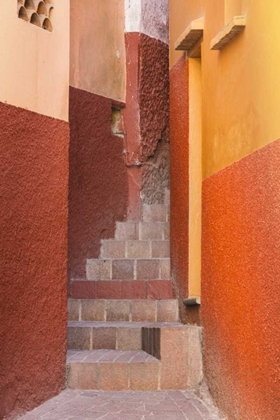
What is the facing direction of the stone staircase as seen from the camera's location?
facing the viewer
